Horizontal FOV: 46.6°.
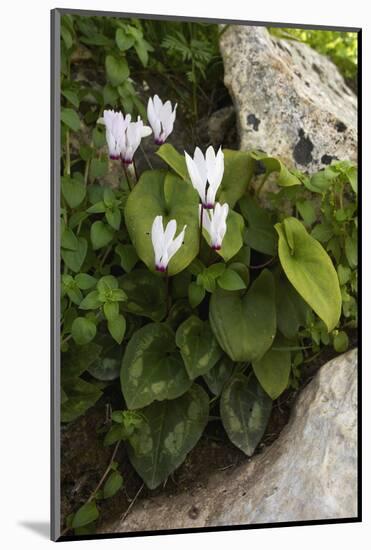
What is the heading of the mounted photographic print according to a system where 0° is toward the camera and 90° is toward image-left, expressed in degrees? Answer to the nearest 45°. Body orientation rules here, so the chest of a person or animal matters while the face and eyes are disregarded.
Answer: approximately 315°
